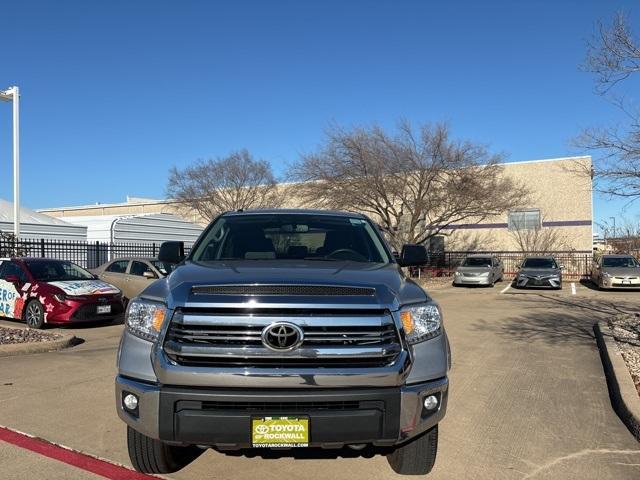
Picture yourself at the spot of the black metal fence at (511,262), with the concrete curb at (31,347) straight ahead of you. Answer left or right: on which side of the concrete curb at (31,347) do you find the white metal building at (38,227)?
right

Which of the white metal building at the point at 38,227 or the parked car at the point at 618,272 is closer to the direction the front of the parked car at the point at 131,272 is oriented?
the parked car

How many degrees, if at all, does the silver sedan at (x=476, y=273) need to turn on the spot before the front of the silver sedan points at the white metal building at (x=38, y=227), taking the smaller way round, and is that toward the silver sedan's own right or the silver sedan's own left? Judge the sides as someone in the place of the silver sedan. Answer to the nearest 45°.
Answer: approximately 45° to the silver sedan's own right

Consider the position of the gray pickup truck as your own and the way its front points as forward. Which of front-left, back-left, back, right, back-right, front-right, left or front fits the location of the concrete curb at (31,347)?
back-right

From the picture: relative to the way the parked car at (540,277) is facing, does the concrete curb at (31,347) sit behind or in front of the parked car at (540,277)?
in front

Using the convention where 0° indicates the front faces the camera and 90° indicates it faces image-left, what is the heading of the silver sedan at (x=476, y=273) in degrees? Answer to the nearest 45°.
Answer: approximately 45°

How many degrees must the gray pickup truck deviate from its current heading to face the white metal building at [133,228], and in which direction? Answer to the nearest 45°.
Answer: approximately 180°

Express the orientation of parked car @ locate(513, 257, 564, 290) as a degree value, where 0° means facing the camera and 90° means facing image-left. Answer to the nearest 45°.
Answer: approximately 0°

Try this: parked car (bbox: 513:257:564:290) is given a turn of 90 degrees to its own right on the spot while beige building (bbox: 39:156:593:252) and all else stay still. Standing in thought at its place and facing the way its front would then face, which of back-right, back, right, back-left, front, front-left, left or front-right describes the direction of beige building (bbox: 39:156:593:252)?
right

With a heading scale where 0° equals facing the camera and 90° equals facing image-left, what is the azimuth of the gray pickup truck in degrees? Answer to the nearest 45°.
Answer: approximately 0°

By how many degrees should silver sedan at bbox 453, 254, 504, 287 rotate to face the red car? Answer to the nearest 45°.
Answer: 0° — it already faces it

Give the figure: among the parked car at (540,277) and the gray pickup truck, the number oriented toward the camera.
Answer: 2
